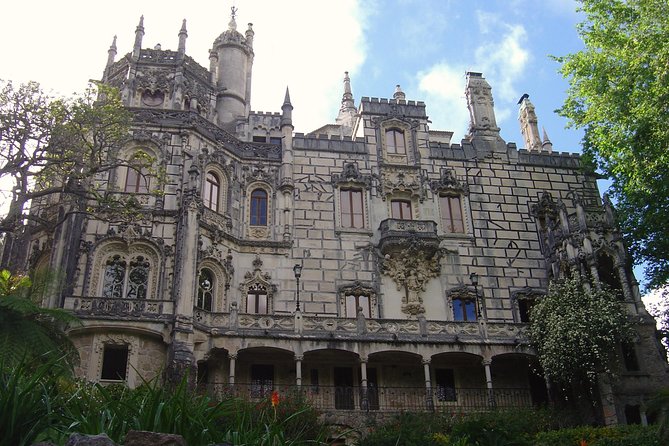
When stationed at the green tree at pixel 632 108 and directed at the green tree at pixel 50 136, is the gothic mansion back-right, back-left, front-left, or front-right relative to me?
front-right

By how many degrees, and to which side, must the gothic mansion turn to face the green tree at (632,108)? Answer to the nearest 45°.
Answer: approximately 90° to its left

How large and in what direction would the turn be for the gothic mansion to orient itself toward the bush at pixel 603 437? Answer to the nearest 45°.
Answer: approximately 45° to its left

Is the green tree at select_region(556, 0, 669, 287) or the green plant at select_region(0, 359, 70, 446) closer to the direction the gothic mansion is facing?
the green plant

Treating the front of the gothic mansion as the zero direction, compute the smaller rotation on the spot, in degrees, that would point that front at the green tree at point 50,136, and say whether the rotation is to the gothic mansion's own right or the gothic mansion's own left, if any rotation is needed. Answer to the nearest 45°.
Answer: approximately 45° to the gothic mansion's own right

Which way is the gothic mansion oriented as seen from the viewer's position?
toward the camera

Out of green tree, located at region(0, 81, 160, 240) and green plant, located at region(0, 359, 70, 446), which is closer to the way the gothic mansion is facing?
the green plant

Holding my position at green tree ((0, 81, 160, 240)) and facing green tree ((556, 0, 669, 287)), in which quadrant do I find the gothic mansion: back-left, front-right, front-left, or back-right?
front-left
